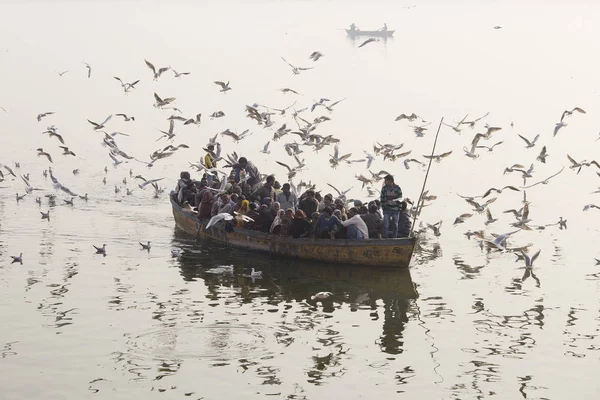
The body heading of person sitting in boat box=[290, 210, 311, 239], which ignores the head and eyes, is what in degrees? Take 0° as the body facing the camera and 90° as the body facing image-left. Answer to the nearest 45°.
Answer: approximately 180°

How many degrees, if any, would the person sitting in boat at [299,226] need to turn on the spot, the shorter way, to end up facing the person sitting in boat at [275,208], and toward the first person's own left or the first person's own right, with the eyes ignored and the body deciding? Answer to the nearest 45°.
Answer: approximately 135° to the first person's own right

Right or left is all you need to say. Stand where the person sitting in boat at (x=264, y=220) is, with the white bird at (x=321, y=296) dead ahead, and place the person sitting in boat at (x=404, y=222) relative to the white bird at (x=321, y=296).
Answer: left

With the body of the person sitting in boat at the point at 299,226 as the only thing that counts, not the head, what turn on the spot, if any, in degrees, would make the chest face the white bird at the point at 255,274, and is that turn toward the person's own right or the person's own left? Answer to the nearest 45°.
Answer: approximately 135° to the person's own left

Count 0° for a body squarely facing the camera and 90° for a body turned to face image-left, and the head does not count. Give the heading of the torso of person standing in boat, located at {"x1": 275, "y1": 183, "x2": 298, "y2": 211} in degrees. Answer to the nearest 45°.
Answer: approximately 0°

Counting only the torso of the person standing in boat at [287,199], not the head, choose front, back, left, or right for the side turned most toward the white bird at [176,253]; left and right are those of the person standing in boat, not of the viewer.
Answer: right

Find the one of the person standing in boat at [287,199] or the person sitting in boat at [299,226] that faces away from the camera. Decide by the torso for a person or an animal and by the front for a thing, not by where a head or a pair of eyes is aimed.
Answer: the person sitting in boat at [299,226]

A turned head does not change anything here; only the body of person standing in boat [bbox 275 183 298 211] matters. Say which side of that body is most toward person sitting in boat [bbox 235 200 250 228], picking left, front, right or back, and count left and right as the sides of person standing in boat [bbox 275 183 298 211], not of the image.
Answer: right

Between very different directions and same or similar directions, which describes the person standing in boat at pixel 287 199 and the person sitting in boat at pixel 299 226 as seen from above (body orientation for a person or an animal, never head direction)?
very different directions

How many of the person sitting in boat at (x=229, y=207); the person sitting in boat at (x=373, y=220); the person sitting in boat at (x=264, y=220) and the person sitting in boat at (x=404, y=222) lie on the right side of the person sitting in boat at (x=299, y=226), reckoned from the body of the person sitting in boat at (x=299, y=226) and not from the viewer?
2
